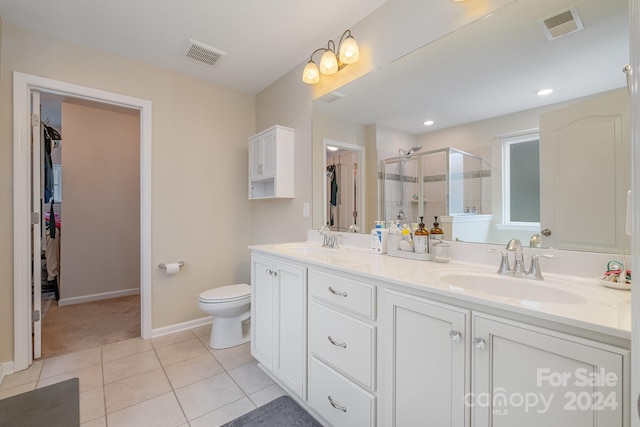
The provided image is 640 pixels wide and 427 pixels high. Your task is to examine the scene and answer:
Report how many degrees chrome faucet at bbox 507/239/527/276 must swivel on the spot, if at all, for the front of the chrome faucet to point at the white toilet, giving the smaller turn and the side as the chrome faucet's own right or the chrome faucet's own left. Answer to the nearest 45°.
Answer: approximately 45° to the chrome faucet's own right

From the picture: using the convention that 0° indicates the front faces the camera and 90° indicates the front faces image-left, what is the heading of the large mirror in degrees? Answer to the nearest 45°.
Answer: approximately 45°

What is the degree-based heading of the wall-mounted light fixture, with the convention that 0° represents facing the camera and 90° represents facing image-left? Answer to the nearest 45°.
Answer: approximately 45°

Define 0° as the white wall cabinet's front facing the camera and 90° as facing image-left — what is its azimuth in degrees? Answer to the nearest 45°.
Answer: approximately 45°

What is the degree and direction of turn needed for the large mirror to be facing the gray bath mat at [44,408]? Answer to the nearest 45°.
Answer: approximately 45° to its right

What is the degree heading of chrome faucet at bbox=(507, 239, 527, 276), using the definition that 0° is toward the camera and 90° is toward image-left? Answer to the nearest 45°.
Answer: approximately 45°

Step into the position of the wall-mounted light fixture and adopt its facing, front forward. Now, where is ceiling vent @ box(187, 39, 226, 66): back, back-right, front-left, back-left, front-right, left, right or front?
front-right

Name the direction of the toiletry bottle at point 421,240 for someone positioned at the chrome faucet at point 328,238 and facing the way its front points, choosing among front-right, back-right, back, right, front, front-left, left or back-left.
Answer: left

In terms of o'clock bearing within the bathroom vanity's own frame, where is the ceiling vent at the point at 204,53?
The ceiling vent is roughly at 2 o'clock from the bathroom vanity.

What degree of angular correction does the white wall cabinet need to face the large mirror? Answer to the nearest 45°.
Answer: approximately 90° to its left

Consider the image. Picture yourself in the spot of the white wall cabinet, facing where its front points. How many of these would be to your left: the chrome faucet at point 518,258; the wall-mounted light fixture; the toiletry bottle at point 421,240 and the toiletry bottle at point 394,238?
4

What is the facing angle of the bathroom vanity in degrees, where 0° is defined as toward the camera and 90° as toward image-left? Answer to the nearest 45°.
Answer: approximately 45°

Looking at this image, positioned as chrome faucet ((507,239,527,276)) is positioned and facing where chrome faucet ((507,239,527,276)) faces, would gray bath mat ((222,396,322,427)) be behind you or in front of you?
in front

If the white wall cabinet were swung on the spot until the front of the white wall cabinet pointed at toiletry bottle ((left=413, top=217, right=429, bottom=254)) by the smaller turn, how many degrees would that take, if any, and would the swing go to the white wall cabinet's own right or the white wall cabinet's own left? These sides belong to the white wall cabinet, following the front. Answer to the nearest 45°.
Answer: approximately 90° to the white wall cabinet's own left
